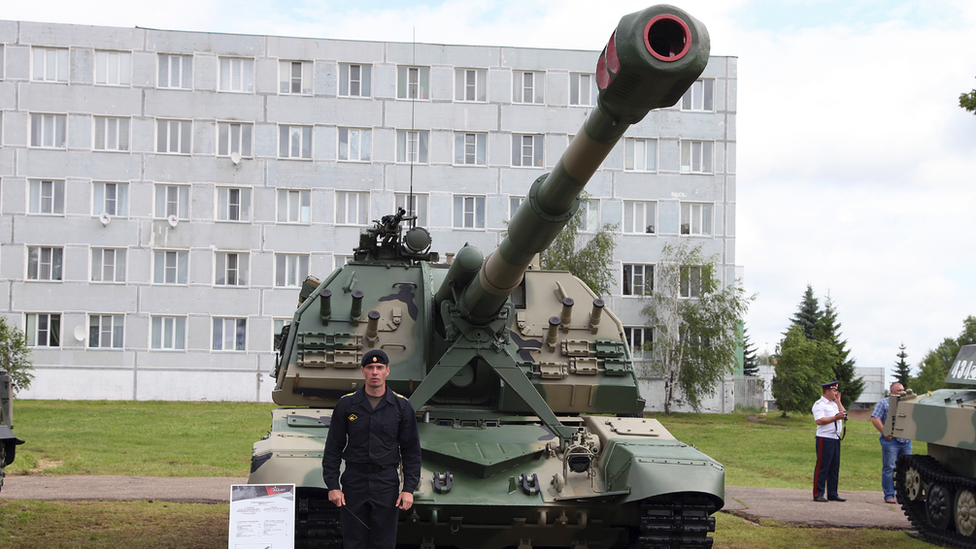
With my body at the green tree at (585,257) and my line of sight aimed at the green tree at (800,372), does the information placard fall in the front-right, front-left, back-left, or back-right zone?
back-right

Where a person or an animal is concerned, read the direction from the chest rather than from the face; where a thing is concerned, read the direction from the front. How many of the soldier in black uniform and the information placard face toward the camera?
2

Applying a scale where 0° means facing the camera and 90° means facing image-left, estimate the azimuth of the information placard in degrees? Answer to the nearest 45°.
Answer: approximately 0°

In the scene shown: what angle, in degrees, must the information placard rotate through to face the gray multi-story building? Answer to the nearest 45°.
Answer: approximately 180°

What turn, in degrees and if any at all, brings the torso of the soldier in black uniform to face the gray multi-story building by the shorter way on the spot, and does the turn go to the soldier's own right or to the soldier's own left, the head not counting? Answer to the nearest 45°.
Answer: approximately 180°

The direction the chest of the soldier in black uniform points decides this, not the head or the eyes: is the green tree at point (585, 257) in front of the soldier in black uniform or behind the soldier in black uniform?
behind

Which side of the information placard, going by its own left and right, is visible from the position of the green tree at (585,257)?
back

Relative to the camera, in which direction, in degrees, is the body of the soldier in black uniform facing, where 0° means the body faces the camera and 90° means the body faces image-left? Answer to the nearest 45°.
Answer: approximately 0°
